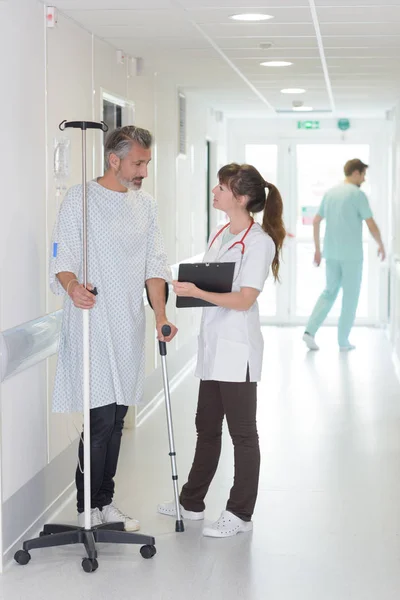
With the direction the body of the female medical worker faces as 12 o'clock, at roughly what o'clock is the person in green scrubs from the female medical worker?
The person in green scrubs is roughly at 5 o'clock from the female medical worker.

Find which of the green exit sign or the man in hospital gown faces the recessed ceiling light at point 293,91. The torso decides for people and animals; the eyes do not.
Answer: the green exit sign

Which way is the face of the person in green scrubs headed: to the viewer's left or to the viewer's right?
to the viewer's right

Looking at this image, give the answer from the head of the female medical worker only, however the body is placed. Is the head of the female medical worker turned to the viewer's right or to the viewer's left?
to the viewer's left

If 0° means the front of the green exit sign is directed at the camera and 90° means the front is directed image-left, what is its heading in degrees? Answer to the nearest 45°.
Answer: approximately 0°

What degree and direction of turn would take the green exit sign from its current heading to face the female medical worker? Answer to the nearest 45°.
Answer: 0° — it already faces them

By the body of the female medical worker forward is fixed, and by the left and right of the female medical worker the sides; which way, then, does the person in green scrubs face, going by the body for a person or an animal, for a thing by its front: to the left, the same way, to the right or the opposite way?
the opposite way

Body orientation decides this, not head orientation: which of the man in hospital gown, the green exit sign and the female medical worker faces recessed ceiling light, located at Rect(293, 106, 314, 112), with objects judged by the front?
the green exit sign

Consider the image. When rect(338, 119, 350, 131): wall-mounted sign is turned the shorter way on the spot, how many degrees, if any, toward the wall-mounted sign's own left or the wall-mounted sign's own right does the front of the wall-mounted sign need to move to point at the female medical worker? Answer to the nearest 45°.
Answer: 0° — it already faces them

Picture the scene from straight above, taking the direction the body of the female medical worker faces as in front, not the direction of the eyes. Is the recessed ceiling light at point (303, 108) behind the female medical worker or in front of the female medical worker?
behind

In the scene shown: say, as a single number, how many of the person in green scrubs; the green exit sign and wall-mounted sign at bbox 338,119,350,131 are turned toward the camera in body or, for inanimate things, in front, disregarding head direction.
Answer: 2

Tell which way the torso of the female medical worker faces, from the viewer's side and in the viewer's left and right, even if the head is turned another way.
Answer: facing the viewer and to the left of the viewer

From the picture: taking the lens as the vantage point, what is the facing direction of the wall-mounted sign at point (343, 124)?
facing the viewer
